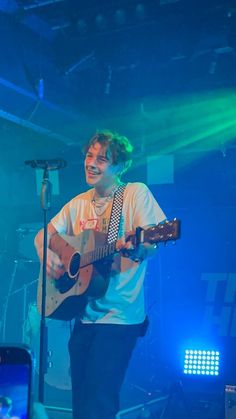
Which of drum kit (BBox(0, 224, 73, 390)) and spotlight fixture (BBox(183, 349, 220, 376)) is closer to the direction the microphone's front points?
the spotlight fixture

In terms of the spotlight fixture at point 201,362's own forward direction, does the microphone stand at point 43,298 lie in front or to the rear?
in front

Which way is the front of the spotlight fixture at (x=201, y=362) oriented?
toward the camera

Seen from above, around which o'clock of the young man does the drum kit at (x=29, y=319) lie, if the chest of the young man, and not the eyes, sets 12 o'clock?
The drum kit is roughly at 4 o'clock from the young man.

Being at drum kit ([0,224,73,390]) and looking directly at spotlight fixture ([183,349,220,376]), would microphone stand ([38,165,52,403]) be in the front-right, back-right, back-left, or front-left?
front-right

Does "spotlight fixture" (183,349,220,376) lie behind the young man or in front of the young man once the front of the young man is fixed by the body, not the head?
behind

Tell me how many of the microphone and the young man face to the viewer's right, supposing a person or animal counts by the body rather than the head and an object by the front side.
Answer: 1

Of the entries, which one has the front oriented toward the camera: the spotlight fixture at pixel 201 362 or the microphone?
the spotlight fixture

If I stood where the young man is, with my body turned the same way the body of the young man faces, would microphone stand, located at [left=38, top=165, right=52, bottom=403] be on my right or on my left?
on my right

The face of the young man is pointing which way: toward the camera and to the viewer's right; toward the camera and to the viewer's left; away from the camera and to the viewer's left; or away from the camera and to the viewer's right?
toward the camera and to the viewer's left

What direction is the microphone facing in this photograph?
to the viewer's right
